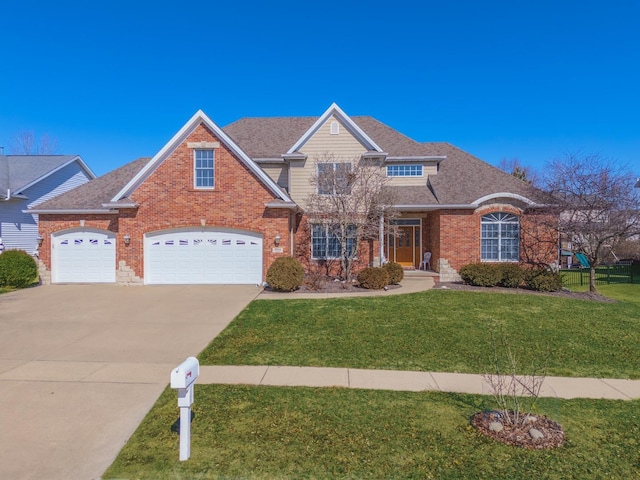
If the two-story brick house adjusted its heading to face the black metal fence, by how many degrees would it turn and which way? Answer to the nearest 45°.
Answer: approximately 90° to its left

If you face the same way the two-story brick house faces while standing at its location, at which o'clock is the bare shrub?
The bare shrub is roughly at 11 o'clock from the two-story brick house.

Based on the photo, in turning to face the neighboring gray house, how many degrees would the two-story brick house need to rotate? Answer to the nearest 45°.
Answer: approximately 135° to its right

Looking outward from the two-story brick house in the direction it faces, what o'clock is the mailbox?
The mailbox is roughly at 12 o'clock from the two-story brick house.

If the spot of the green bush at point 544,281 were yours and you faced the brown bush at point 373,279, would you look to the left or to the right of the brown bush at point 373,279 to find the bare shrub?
left

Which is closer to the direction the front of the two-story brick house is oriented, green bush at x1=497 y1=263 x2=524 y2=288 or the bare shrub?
the bare shrub

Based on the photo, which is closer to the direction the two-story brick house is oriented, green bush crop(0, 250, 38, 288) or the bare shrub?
the bare shrub

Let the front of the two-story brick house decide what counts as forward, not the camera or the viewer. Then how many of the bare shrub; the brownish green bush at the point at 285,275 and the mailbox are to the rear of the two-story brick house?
0

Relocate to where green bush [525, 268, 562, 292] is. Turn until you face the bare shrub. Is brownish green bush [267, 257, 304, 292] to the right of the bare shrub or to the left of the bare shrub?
right

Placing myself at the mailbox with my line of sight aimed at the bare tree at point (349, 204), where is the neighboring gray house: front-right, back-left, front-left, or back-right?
front-left

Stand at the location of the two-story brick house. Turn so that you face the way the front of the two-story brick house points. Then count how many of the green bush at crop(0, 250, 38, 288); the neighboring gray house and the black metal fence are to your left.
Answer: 1

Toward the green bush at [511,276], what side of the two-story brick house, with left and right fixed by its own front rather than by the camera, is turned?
left

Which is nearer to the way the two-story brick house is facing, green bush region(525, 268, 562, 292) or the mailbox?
the mailbox

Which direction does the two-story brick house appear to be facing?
toward the camera

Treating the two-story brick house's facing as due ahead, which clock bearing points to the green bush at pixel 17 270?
The green bush is roughly at 3 o'clock from the two-story brick house.

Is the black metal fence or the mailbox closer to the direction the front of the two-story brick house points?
the mailbox
